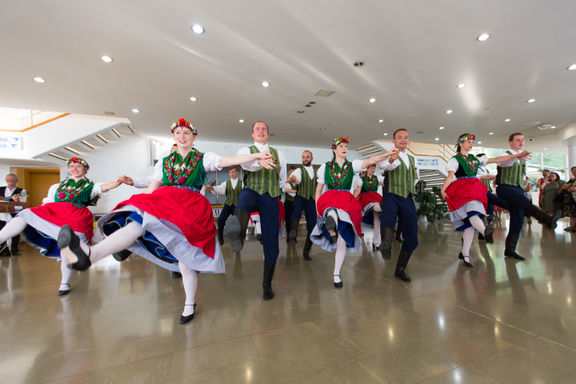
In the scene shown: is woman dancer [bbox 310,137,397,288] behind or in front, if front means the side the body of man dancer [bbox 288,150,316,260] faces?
in front

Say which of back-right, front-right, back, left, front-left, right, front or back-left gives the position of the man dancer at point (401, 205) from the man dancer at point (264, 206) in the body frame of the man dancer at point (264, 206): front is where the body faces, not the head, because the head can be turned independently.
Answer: left

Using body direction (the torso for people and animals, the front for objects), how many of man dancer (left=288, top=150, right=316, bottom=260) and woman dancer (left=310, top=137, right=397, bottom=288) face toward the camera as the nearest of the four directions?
2

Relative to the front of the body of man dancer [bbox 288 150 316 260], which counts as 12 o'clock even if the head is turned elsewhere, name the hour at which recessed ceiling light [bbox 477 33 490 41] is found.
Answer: The recessed ceiling light is roughly at 9 o'clock from the man dancer.

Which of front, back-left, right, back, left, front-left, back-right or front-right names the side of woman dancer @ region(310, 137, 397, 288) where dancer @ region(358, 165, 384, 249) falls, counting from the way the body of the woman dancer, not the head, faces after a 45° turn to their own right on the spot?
back-right

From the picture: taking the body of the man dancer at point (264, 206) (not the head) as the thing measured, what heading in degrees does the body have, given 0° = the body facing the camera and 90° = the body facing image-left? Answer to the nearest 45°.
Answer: approximately 0°

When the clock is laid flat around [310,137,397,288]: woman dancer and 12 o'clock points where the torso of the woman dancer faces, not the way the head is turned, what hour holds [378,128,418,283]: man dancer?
The man dancer is roughly at 8 o'clock from the woman dancer.

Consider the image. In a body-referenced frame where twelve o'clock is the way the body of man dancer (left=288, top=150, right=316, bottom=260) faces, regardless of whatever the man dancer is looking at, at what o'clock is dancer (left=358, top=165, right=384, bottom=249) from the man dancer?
The dancer is roughly at 8 o'clock from the man dancer.
